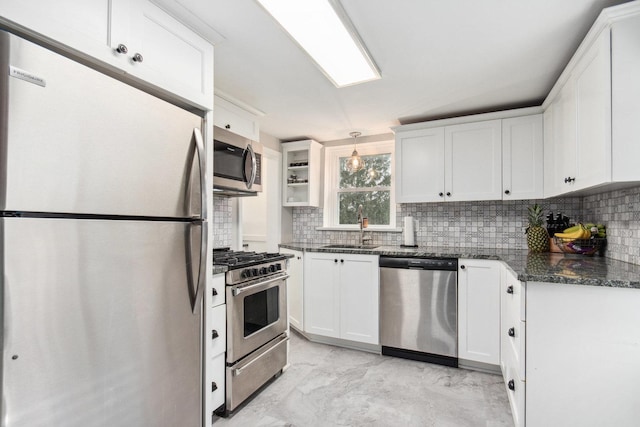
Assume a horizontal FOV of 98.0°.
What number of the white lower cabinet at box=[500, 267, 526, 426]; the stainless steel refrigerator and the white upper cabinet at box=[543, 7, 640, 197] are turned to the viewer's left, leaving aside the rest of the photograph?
2

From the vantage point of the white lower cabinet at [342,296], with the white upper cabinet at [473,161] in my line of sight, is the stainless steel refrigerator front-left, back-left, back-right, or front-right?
back-right

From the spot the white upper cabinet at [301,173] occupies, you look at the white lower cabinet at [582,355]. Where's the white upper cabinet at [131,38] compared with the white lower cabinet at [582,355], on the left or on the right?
right

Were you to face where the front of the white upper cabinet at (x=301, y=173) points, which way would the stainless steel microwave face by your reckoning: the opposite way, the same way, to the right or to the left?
to the left

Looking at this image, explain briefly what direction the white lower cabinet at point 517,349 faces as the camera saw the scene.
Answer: facing to the left of the viewer

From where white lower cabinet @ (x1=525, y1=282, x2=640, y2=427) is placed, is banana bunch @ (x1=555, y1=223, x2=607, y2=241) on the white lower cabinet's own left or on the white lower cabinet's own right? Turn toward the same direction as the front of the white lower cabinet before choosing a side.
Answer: on the white lower cabinet's own right

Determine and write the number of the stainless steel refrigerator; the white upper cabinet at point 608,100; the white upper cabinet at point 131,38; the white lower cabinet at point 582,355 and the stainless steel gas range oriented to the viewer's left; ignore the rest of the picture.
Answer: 2

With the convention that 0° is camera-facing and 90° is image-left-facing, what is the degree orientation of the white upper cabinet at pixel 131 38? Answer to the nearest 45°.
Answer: approximately 315°

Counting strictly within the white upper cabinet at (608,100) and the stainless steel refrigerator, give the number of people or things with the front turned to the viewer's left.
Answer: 1

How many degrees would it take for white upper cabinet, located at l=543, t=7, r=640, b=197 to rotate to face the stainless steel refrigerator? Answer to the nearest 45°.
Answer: approximately 45° to its left

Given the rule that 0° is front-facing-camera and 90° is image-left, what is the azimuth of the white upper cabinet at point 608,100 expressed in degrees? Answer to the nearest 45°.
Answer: approximately 90°

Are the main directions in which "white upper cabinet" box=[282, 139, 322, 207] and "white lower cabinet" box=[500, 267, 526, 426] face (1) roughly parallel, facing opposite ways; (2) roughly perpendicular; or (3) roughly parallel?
roughly perpendicular

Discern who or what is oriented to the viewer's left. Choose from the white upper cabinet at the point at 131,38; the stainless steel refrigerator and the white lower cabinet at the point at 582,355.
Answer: the white lower cabinet

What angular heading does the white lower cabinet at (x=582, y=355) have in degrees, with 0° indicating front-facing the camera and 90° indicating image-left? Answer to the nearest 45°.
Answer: approximately 90°
